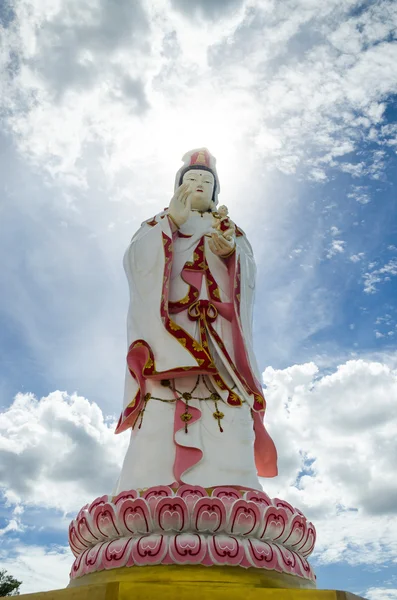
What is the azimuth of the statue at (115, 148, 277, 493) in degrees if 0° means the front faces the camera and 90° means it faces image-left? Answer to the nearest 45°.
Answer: approximately 0°
